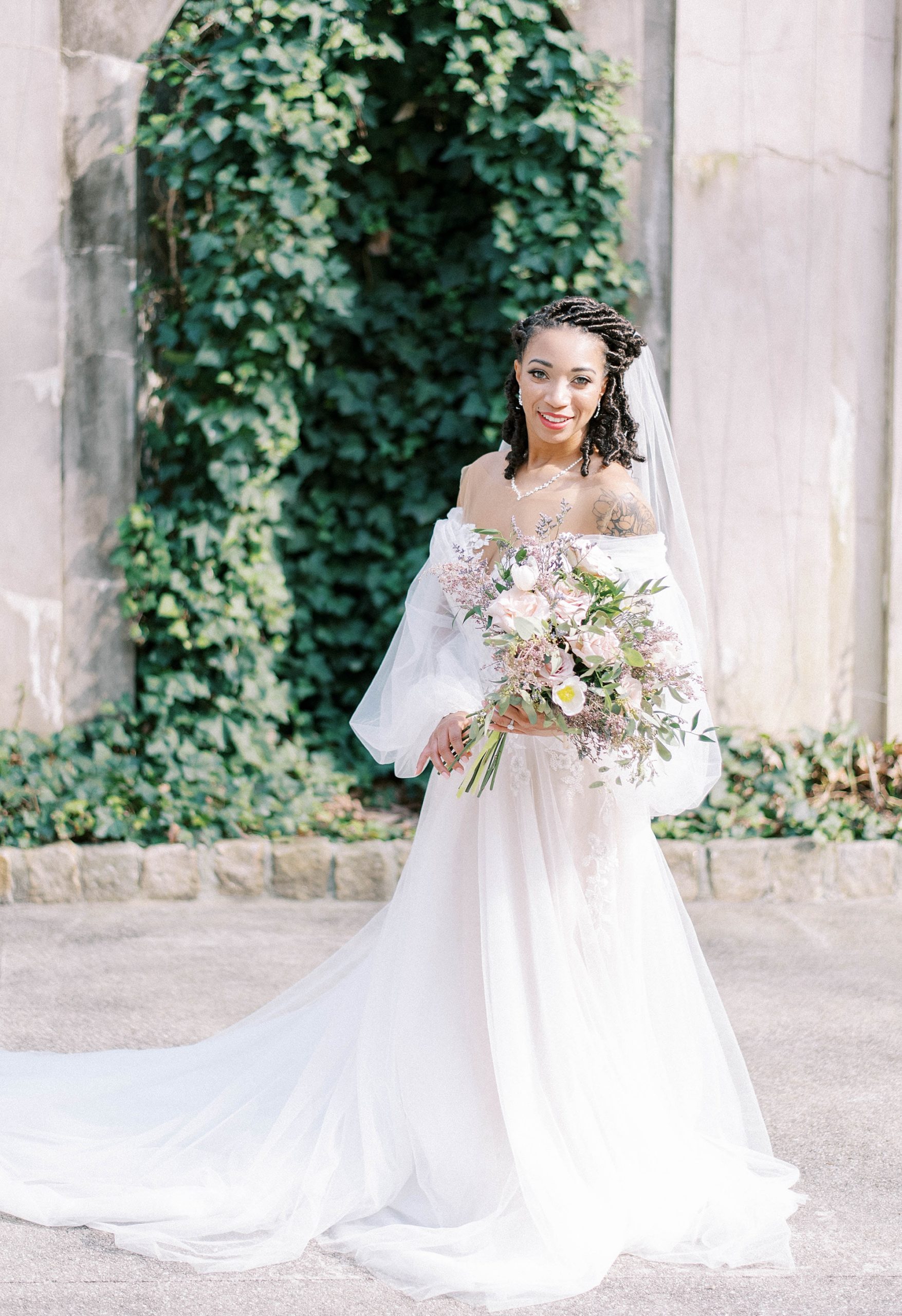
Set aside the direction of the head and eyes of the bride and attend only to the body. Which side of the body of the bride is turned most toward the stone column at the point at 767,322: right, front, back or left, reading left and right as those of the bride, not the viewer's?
back

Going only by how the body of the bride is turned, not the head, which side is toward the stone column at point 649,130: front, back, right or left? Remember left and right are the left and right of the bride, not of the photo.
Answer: back

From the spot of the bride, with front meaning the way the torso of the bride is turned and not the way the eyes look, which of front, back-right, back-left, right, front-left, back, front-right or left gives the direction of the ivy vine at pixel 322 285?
back

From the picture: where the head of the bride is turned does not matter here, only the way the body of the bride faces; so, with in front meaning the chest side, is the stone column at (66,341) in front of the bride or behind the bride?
behind

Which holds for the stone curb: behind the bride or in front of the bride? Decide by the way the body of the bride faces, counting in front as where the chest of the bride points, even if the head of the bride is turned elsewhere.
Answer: behind

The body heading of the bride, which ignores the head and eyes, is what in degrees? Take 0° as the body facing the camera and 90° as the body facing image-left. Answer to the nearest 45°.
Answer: approximately 0°
